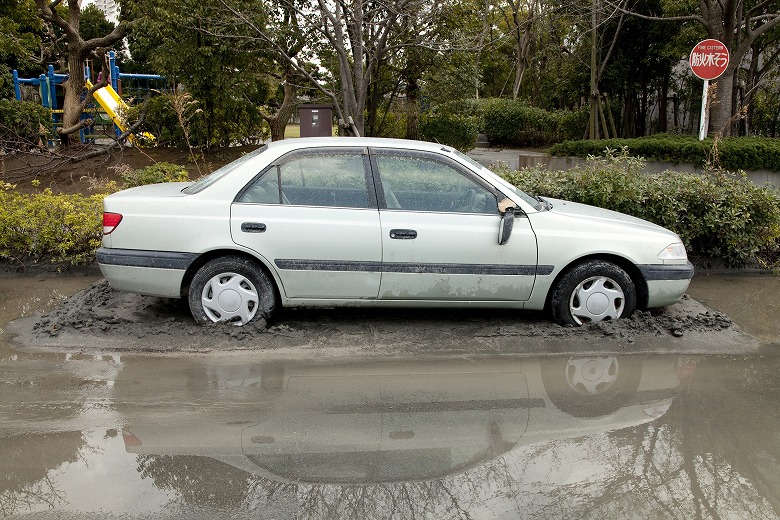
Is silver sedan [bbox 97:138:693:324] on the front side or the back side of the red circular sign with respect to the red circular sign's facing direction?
on the front side

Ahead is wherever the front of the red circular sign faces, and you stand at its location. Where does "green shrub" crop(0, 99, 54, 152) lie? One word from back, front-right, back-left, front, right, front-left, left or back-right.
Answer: right

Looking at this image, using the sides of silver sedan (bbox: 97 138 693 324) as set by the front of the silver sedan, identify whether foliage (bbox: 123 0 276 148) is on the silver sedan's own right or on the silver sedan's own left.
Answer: on the silver sedan's own left

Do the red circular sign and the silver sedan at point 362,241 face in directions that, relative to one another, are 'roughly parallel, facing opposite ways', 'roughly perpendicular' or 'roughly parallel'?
roughly perpendicular

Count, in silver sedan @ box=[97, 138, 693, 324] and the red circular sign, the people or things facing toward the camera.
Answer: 1

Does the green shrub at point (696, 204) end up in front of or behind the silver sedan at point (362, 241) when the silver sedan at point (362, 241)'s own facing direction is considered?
in front

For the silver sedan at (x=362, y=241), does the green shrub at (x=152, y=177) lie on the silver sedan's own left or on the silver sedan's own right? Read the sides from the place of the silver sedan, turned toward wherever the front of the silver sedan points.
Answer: on the silver sedan's own left

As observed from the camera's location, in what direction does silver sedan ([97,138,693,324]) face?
facing to the right of the viewer

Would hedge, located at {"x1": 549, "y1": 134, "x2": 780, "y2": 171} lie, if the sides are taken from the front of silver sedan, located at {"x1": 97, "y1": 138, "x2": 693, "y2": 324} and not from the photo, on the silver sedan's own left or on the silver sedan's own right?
on the silver sedan's own left

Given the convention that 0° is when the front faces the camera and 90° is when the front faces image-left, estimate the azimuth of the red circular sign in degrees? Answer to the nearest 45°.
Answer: approximately 0°

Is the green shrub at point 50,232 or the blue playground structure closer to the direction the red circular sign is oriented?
the green shrub
